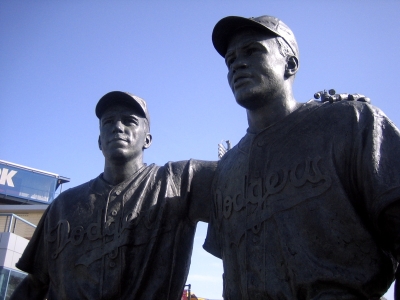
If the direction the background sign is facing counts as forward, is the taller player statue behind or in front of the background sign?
in front

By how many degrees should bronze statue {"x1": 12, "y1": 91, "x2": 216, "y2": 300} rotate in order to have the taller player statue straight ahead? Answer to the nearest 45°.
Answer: approximately 45° to its left

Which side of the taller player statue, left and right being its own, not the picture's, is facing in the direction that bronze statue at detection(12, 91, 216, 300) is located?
right

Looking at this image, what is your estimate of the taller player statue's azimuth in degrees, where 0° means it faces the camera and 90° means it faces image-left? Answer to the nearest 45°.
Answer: approximately 45°

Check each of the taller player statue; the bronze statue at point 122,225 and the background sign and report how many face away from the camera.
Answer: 0

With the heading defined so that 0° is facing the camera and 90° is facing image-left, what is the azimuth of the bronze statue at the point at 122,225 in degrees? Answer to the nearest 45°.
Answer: approximately 0°

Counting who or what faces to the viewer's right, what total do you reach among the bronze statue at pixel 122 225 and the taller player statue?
0

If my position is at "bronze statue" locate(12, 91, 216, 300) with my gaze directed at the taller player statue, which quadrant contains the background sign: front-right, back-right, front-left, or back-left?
back-left

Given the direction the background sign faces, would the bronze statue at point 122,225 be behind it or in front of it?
in front

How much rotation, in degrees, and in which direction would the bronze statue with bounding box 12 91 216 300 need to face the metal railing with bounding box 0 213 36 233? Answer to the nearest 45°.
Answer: approximately 180°

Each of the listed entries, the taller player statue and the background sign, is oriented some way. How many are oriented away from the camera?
0

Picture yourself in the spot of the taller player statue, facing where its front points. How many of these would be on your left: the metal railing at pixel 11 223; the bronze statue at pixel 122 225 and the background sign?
0

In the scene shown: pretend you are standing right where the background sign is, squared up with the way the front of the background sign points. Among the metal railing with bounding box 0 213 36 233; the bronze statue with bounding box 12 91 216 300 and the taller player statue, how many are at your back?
0

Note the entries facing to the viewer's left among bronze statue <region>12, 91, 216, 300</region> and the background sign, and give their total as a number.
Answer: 0

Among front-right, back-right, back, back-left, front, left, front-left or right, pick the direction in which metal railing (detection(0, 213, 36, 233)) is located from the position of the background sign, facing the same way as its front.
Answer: front-right
